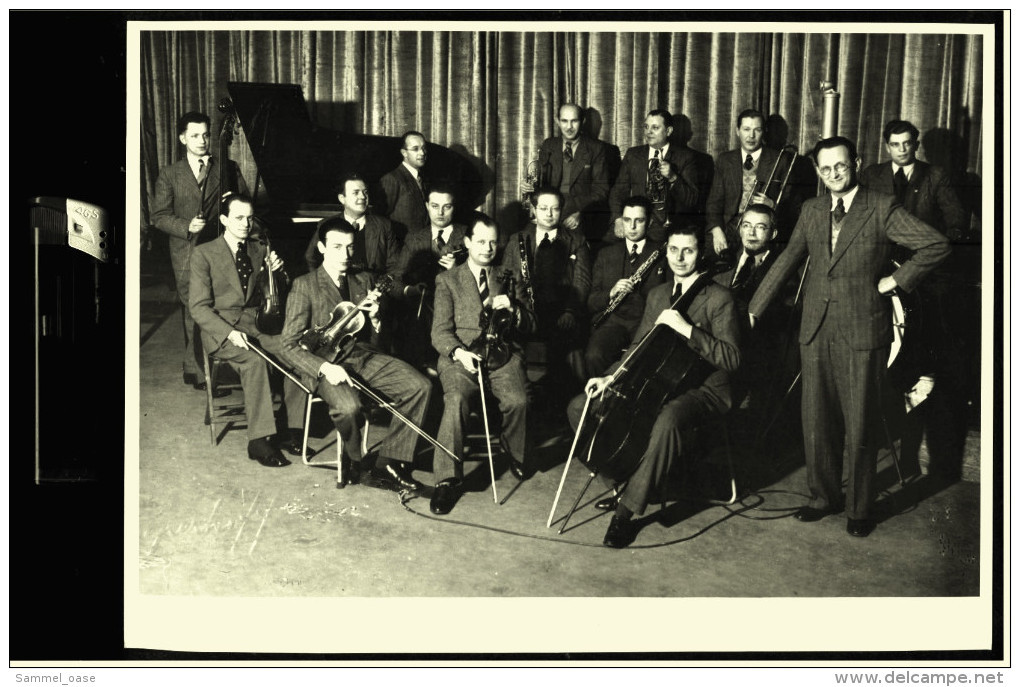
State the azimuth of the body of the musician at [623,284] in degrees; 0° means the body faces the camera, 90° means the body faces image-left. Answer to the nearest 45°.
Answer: approximately 45°
